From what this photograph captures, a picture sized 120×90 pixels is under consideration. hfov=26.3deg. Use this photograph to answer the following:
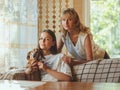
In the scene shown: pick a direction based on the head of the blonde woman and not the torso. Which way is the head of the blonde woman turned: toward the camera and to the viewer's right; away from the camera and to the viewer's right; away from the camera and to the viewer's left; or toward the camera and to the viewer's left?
toward the camera and to the viewer's left

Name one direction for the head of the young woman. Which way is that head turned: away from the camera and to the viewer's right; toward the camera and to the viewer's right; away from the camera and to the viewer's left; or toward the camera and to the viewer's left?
toward the camera and to the viewer's left

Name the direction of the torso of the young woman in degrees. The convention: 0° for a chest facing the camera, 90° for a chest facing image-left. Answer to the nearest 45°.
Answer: approximately 45°

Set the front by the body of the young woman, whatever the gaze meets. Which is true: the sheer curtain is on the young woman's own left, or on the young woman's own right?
on the young woman's own right

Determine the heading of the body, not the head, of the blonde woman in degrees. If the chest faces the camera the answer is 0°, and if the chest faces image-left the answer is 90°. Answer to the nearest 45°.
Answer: approximately 45°
